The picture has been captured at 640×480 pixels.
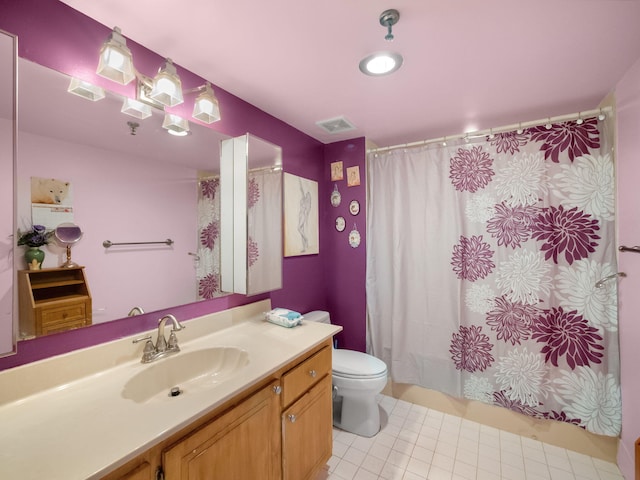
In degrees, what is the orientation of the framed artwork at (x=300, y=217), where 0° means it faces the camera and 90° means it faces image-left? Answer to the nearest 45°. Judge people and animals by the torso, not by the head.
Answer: approximately 315°

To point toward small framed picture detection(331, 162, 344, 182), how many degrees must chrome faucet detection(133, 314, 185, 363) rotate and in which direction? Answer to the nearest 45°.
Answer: approximately 90° to its left

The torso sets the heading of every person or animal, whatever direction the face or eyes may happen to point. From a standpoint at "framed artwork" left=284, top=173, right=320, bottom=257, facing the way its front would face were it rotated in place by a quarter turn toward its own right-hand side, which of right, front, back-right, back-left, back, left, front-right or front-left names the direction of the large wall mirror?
front

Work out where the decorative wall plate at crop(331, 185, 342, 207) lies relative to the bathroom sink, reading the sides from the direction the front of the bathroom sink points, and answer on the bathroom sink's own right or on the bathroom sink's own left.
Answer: on the bathroom sink's own left

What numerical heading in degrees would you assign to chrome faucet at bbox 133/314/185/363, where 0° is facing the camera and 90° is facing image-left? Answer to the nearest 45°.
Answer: approximately 315°

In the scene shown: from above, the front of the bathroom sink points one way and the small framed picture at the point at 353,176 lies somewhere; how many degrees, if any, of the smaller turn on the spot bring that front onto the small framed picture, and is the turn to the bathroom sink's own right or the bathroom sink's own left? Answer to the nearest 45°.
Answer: approximately 90° to the bathroom sink's own left

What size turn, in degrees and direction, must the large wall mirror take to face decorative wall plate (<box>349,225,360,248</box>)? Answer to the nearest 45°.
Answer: approximately 45° to its left

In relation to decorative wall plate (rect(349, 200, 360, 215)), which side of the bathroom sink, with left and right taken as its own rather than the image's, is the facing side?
left

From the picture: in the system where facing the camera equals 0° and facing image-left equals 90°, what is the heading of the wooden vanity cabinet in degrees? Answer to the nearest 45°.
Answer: approximately 315°

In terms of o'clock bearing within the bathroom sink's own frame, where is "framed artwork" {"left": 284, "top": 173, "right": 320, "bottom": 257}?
The framed artwork is roughly at 9 o'clock from the bathroom sink.
